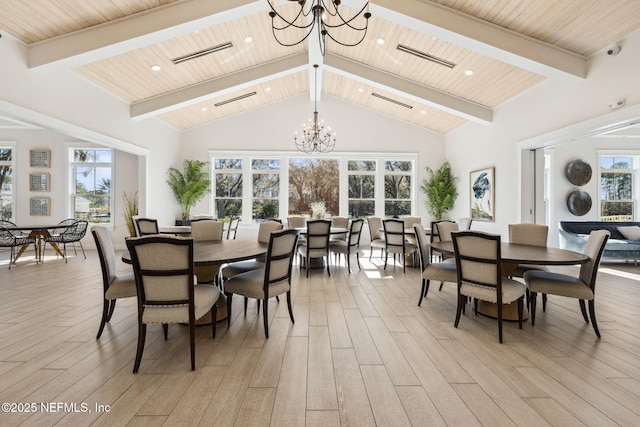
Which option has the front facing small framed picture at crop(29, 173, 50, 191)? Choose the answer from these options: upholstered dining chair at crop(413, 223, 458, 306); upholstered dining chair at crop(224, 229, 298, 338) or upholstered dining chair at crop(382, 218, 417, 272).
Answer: upholstered dining chair at crop(224, 229, 298, 338)

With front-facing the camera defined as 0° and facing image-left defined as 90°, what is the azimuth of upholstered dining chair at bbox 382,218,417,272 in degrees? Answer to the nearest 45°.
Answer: approximately 225°

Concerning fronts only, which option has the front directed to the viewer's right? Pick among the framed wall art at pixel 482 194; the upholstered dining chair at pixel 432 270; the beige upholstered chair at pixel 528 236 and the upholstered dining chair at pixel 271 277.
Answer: the upholstered dining chair at pixel 432 270

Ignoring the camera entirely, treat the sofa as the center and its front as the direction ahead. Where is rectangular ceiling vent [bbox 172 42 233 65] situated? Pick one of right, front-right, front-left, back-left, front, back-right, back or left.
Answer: front-right

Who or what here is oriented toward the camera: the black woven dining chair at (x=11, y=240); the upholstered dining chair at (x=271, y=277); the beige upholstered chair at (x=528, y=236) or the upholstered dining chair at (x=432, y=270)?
the beige upholstered chair

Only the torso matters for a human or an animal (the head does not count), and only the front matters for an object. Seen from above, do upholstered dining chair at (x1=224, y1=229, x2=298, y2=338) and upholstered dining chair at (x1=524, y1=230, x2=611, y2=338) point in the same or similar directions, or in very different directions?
same or similar directions

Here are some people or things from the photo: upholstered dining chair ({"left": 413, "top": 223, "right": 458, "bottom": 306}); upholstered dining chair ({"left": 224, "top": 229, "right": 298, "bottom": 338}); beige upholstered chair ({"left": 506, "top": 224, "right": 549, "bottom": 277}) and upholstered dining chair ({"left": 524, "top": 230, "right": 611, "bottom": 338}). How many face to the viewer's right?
1

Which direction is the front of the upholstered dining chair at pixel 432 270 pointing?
to the viewer's right

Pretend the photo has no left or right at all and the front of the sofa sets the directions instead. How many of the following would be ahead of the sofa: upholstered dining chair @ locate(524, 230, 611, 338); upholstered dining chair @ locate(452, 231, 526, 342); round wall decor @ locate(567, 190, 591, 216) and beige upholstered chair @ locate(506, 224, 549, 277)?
3

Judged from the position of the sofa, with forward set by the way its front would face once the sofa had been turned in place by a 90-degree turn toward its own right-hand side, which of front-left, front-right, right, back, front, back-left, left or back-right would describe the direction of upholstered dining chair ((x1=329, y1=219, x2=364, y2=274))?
front-left

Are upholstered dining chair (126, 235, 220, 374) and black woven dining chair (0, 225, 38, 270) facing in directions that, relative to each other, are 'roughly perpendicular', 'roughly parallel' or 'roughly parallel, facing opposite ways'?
roughly parallel

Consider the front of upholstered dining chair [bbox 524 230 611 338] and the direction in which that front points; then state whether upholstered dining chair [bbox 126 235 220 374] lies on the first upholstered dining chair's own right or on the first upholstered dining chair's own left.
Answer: on the first upholstered dining chair's own left

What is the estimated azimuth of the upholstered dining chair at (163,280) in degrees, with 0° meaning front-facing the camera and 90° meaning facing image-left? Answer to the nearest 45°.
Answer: approximately 225°

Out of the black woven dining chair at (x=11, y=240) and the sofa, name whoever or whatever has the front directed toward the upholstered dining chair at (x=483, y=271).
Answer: the sofa

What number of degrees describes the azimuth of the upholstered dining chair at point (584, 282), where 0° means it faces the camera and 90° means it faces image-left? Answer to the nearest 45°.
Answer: approximately 90°
